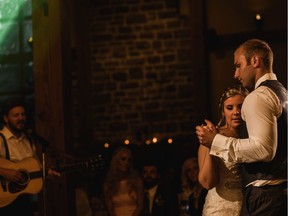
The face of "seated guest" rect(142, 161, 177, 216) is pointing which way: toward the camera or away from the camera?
toward the camera

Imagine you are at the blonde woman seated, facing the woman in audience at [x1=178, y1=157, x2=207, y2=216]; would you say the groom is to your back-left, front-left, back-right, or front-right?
front-right

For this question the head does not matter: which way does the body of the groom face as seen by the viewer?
to the viewer's left

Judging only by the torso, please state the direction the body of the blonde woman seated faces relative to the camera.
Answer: toward the camera

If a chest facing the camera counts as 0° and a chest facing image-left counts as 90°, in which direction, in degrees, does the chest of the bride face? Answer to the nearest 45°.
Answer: approximately 315°

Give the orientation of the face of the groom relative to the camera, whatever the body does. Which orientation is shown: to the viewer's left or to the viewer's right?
to the viewer's left

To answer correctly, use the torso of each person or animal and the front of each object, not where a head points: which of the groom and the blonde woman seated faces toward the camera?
the blonde woman seated

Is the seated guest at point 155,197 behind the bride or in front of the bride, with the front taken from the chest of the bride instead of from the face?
behind

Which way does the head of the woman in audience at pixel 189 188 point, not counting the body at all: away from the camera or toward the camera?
toward the camera

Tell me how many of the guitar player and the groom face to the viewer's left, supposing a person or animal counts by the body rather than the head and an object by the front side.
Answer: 1

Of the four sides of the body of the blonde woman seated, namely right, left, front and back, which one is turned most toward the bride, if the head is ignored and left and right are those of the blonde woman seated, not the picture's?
front

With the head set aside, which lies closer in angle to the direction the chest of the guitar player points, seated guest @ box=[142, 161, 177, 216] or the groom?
the groom

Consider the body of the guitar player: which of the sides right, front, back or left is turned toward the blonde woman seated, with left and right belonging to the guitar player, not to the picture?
left

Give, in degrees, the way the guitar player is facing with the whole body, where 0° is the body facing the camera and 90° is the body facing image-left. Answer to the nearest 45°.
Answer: approximately 315°

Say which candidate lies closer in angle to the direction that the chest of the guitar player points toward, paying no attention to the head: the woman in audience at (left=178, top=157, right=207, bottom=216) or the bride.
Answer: the bride

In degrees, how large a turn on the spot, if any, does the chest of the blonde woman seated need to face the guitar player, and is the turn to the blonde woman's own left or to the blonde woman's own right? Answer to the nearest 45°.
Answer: approximately 45° to the blonde woman's own right
